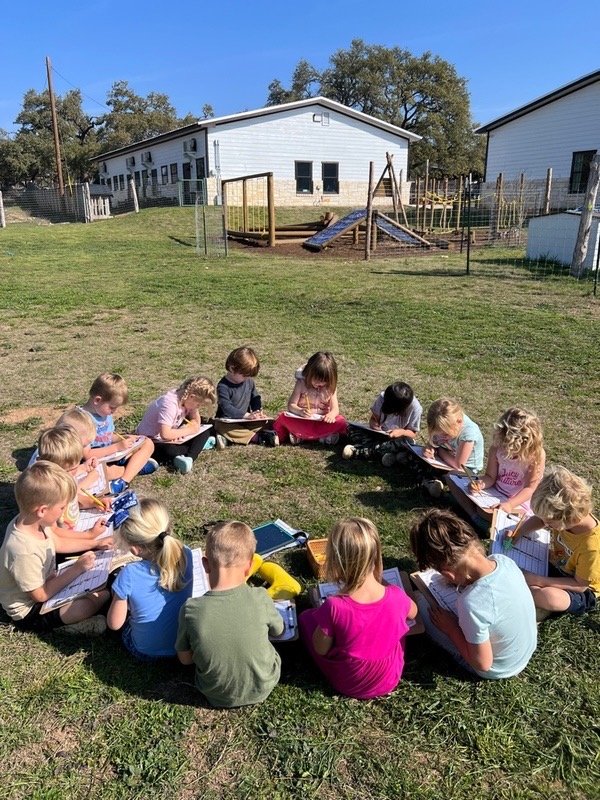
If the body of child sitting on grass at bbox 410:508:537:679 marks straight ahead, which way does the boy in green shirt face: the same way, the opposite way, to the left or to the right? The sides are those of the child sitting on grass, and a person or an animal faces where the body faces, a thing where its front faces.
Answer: to the right

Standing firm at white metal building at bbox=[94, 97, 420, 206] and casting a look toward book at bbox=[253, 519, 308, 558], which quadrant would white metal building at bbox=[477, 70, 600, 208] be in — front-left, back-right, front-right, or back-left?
front-left

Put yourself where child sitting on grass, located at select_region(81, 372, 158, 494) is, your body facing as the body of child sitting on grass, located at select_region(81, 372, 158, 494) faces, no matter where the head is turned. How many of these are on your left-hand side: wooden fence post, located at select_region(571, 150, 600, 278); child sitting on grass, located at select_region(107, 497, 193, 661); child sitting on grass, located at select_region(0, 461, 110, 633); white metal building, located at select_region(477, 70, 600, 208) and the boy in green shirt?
2

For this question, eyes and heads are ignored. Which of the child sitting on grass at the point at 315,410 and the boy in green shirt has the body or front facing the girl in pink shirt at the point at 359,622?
the child sitting on grass

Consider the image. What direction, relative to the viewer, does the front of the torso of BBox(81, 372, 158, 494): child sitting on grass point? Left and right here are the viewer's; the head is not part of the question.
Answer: facing the viewer and to the right of the viewer

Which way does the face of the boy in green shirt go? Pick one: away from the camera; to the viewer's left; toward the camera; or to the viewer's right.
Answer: away from the camera

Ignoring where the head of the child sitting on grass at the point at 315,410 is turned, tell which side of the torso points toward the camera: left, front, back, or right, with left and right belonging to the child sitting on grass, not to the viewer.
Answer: front

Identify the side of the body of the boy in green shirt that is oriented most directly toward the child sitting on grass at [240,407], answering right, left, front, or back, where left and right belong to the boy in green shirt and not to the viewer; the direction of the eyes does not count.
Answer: front

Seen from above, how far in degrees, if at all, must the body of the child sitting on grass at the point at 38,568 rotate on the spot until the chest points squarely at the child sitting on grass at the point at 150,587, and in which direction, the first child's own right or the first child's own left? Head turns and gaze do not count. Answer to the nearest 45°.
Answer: approximately 45° to the first child's own right

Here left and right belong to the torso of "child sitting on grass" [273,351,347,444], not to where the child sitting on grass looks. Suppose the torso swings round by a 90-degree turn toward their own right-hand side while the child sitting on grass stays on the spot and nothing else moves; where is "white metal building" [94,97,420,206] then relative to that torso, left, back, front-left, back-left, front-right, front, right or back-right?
right

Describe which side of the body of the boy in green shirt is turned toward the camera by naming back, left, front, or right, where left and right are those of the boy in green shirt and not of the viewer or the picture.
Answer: back

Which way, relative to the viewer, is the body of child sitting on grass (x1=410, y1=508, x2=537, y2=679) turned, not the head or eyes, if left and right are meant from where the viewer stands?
facing away from the viewer and to the left of the viewer

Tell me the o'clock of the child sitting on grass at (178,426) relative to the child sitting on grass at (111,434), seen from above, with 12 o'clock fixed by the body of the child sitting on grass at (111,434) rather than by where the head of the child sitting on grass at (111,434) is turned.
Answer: the child sitting on grass at (178,426) is roughly at 10 o'clock from the child sitting on grass at (111,434).

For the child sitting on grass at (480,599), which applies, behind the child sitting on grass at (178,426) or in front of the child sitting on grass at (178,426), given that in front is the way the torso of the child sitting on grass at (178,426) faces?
in front

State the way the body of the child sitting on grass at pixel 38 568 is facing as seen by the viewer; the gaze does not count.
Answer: to the viewer's right

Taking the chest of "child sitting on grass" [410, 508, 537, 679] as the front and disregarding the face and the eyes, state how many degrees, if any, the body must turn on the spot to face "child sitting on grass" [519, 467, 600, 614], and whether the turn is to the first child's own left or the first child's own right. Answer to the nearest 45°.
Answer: approximately 90° to the first child's own right

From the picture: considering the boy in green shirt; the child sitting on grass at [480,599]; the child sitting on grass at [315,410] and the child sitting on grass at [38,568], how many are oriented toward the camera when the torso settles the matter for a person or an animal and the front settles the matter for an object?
1

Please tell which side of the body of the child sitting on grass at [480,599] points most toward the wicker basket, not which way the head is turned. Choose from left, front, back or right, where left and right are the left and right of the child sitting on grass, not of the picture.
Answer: front

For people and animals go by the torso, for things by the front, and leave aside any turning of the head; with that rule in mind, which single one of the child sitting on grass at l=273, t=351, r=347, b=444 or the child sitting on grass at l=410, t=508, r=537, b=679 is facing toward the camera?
the child sitting on grass at l=273, t=351, r=347, b=444

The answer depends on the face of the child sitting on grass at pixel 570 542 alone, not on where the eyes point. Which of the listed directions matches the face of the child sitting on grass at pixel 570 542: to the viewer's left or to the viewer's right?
to the viewer's left
